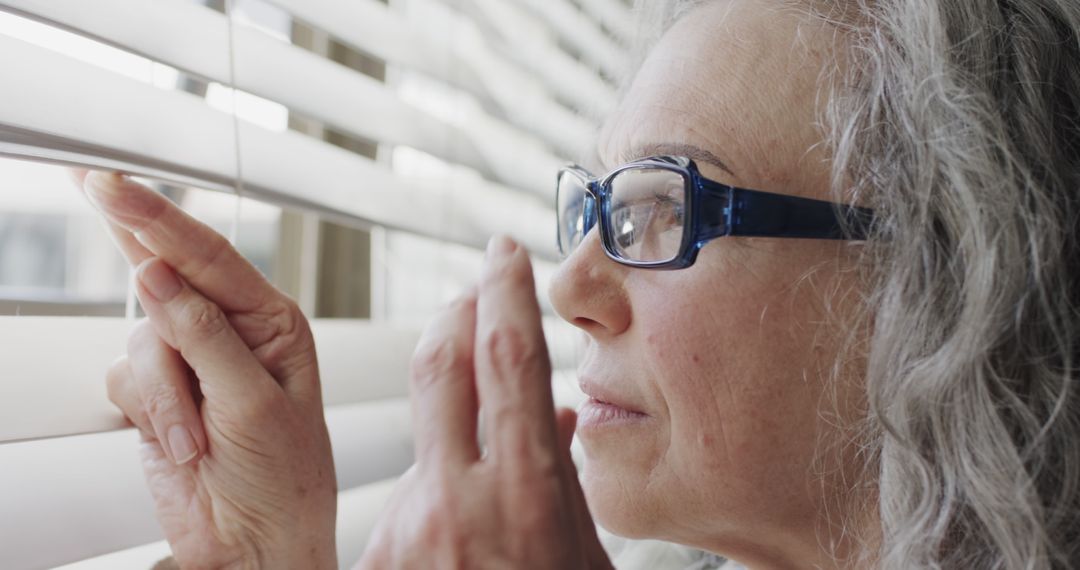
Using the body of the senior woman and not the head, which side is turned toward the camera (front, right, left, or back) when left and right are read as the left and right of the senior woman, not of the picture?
left
